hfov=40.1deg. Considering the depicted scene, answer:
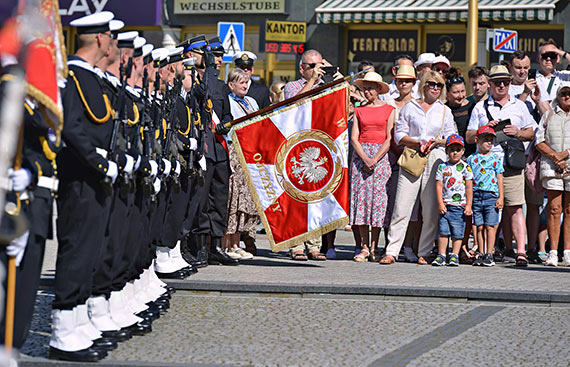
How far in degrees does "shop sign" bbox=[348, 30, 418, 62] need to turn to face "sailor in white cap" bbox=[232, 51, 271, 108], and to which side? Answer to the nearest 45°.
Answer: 0° — it already faces them

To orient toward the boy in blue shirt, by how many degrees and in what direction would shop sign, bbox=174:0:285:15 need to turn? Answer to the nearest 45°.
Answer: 0° — it already faces them

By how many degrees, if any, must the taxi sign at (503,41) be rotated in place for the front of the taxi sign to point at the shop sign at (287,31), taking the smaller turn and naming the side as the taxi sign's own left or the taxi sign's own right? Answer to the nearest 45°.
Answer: approximately 135° to the taxi sign's own right

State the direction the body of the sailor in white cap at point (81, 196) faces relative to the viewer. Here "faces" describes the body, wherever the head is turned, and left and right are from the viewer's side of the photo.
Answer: facing to the right of the viewer

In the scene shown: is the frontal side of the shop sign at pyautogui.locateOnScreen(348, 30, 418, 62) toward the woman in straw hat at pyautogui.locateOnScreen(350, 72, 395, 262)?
yes

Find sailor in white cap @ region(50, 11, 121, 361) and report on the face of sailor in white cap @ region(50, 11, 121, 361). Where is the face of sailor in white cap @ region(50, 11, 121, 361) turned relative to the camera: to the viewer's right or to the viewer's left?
to the viewer's right

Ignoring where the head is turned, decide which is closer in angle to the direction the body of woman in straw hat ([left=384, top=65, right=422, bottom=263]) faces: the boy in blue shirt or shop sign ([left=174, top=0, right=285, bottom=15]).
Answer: the boy in blue shirt

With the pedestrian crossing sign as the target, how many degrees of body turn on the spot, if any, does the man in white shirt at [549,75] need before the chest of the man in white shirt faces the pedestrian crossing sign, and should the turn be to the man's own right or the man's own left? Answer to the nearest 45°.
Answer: approximately 135° to the man's own right

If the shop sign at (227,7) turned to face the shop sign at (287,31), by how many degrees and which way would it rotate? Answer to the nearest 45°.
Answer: approximately 45° to its left

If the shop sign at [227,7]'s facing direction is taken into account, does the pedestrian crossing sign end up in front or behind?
in front

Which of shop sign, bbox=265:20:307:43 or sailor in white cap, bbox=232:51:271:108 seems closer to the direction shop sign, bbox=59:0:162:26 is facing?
the sailor in white cap

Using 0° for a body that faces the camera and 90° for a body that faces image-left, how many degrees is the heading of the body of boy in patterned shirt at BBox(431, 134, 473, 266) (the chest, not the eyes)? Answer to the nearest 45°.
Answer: approximately 0°
